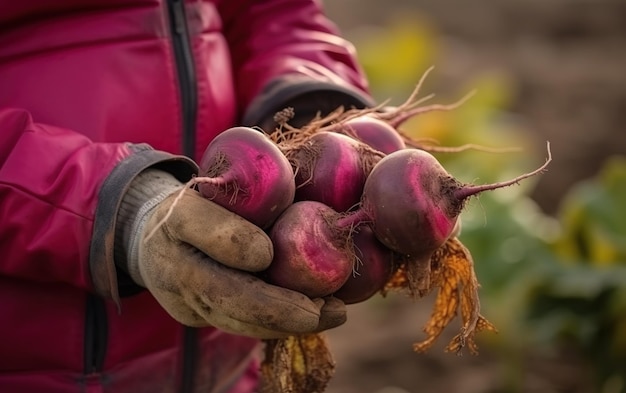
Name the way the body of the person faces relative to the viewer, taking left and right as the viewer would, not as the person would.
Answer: facing the viewer and to the right of the viewer
